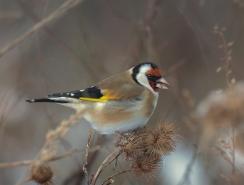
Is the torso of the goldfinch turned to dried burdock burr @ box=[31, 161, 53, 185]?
no

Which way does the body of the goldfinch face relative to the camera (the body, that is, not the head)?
to the viewer's right
